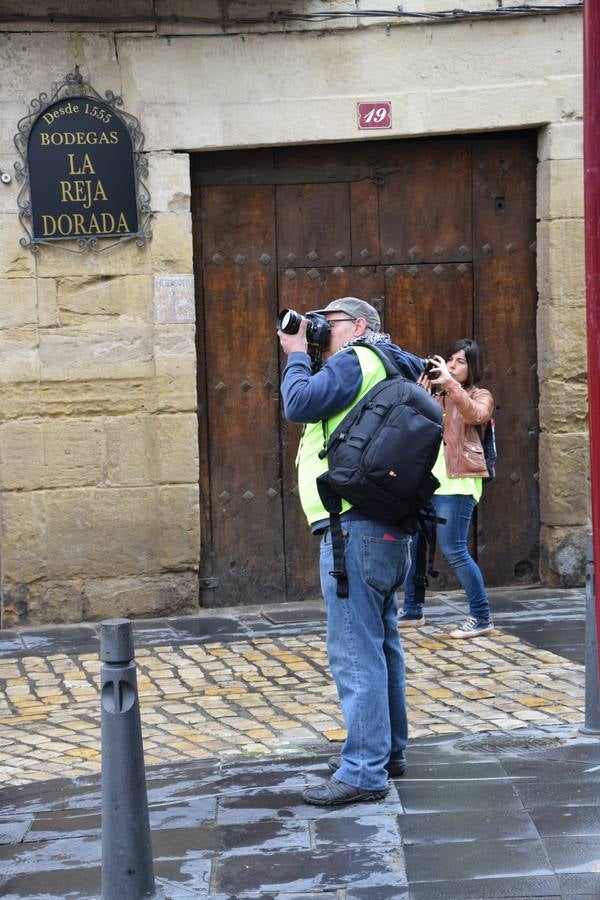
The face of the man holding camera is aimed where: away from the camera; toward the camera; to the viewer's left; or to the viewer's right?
to the viewer's left

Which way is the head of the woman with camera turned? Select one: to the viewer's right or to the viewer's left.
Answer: to the viewer's left

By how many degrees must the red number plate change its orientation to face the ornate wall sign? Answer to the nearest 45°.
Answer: approximately 90° to its right

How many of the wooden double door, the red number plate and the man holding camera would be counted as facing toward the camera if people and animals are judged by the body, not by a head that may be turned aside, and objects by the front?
2

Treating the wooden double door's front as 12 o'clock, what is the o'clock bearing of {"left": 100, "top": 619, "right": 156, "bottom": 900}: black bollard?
The black bollard is roughly at 12 o'clock from the wooden double door.

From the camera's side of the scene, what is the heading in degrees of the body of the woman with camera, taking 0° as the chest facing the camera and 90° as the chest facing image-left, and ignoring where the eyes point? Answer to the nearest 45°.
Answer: approximately 45°

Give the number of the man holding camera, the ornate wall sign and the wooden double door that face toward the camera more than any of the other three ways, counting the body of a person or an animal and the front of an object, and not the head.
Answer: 2
